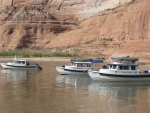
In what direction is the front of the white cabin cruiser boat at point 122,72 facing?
to the viewer's left
